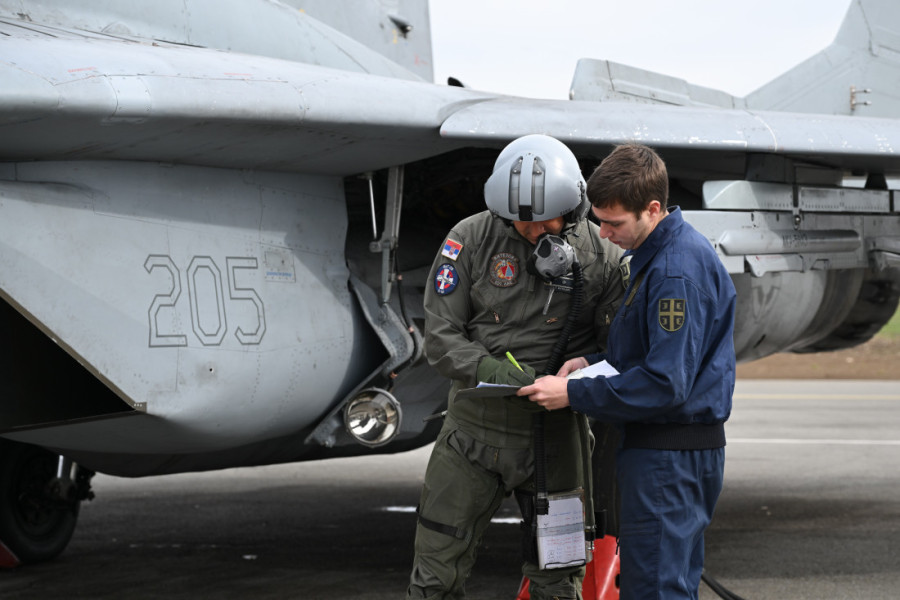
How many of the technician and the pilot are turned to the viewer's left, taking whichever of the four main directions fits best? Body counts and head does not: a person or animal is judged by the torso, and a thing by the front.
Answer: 1

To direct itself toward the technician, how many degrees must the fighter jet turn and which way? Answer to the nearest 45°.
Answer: approximately 90° to its left

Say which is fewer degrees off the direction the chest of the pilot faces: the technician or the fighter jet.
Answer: the technician

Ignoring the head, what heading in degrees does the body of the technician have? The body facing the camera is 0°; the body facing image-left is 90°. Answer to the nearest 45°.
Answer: approximately 90°

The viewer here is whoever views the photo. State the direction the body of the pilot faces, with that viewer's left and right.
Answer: facing the viewer

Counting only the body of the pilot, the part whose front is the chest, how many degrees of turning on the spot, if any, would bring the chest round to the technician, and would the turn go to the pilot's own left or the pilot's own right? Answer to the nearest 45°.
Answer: approximately 45° to the pilot's own left

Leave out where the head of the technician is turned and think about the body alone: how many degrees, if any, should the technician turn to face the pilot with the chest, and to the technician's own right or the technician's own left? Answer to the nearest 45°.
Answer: approximately 45° to the technician's own right

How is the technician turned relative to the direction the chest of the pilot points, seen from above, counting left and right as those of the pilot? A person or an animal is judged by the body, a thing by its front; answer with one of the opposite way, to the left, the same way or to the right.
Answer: to the right

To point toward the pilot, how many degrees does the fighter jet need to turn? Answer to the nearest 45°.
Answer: approximately 90° to its left

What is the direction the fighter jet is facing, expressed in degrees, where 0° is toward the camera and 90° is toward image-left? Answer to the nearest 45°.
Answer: approximately 45°
